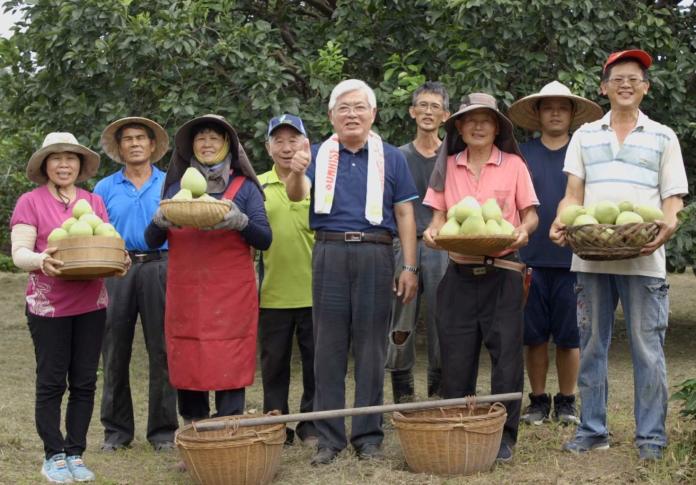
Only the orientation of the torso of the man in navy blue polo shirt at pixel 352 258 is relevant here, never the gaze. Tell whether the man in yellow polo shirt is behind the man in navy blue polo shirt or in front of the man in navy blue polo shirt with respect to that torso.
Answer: behind

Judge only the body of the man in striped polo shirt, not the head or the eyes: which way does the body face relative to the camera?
toward the camera

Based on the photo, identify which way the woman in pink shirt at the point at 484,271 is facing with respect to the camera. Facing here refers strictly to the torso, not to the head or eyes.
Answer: toward the camera

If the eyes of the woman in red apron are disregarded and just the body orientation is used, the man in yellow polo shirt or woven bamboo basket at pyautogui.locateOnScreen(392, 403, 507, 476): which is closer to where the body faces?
the woven bamboo basket

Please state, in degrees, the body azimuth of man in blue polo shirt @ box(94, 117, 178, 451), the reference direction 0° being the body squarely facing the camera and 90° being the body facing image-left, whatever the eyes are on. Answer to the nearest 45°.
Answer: approximately 0°

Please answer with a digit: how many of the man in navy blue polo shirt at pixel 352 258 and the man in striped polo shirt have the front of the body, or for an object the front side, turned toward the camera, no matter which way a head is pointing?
2

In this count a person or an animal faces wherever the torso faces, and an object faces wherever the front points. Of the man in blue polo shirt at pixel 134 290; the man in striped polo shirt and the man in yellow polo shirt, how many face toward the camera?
3

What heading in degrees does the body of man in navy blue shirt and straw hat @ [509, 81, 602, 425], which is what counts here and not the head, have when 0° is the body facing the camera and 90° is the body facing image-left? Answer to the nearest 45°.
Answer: approximately 0°
